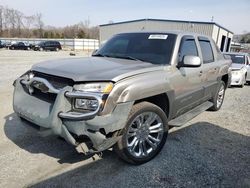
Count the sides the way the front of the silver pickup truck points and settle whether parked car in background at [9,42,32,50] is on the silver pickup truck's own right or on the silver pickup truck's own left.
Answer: on the silver pickup truck's own right

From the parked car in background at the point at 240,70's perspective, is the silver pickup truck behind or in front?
in front

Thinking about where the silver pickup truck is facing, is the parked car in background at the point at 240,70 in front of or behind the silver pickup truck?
behind

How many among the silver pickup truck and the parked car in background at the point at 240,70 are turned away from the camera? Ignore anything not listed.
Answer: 0

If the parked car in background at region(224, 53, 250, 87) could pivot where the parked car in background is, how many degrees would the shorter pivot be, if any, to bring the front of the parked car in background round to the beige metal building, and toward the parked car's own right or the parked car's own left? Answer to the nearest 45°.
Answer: approximately 135° to the parked car's own right

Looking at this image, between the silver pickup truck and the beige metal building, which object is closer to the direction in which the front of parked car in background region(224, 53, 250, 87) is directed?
the silver pickup truck

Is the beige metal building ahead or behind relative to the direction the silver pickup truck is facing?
behind

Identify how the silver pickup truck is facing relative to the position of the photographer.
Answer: facing the viewer and to the left of the viewer
